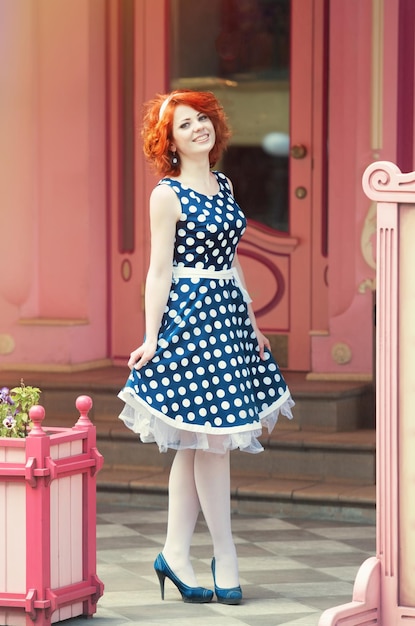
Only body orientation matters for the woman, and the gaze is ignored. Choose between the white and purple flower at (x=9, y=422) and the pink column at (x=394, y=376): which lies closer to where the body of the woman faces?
the pink column

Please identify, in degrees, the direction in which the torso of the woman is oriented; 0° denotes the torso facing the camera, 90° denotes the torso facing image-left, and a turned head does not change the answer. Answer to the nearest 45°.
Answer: approximately 315°

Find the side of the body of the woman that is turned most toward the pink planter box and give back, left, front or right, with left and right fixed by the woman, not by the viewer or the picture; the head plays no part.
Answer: right

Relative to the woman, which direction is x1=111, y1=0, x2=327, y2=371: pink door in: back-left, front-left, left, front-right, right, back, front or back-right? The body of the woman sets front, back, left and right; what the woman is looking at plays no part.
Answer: back-left

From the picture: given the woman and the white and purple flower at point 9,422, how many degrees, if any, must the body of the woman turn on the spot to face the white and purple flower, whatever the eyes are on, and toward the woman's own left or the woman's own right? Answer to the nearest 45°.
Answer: approximately 90° to the woman's own right
